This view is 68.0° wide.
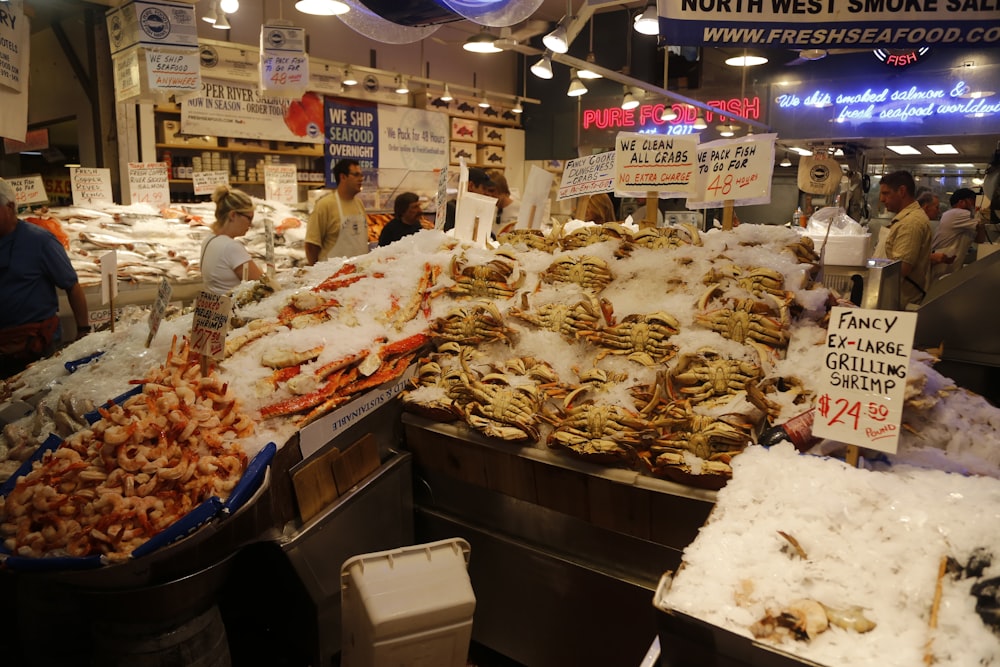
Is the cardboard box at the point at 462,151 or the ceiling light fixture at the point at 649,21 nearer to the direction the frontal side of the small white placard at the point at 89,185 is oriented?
the ceiling light fixture

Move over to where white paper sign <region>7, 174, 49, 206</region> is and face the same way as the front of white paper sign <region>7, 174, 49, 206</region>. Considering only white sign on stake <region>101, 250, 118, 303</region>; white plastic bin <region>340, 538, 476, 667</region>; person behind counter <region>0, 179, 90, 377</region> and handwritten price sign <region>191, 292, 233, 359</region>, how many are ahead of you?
4

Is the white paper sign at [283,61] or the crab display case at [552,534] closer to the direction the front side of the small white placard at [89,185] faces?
the crab display case

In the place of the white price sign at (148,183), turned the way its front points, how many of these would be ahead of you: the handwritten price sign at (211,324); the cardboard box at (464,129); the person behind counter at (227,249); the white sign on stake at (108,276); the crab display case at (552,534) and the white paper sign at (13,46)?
5

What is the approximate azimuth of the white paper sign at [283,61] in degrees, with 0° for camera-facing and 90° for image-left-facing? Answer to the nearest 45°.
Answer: approximately 0°

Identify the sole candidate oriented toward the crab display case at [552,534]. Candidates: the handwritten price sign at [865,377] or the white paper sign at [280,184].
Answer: the white paper sign

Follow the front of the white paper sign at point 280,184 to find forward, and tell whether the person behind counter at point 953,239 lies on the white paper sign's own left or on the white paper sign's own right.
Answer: on the white paper sign's own left

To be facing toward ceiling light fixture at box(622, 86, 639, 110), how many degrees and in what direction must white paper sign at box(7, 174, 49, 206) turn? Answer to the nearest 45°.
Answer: approximately 90° to its left

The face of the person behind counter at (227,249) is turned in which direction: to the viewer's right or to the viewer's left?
to the viewer's right

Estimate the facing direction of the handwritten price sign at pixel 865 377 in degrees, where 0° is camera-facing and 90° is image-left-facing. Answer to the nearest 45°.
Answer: approximately 0°
